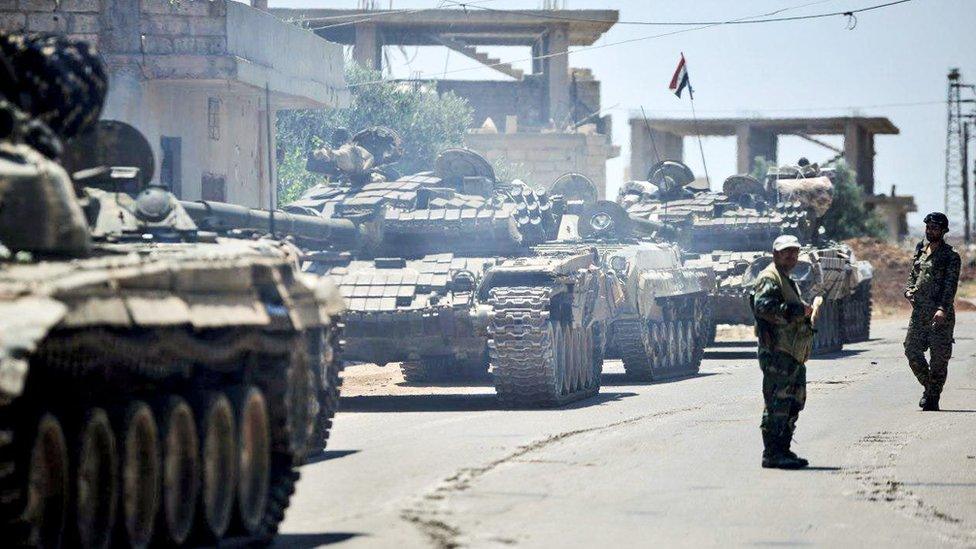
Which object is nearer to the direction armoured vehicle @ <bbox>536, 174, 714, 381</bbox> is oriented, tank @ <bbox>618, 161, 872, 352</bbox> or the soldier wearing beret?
the soldier wearing beret

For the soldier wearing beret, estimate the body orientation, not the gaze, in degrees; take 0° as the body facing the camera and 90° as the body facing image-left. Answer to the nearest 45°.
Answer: approximately 45°

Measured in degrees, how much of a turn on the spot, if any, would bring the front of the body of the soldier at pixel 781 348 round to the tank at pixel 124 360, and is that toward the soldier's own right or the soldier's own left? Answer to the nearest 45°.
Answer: approximately 135° to the soldier's own right

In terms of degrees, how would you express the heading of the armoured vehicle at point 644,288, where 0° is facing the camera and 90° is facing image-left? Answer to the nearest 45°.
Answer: approximately 45°
